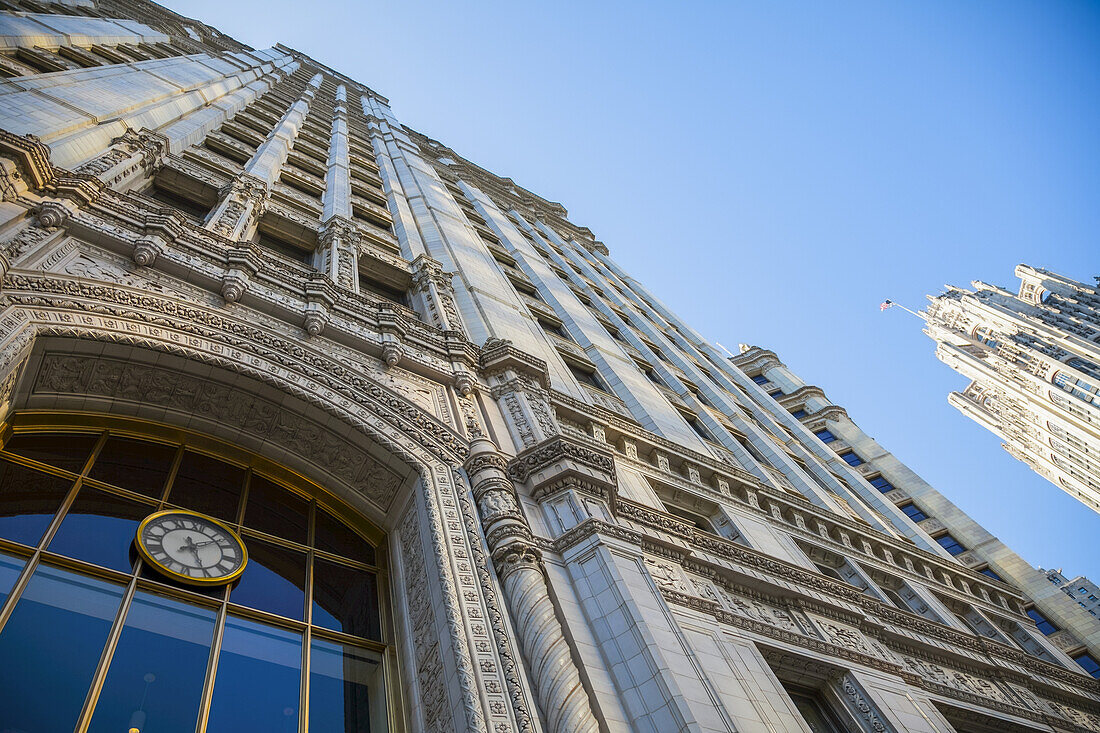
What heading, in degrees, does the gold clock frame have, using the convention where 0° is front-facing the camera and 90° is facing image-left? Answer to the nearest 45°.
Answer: approximately 315°
